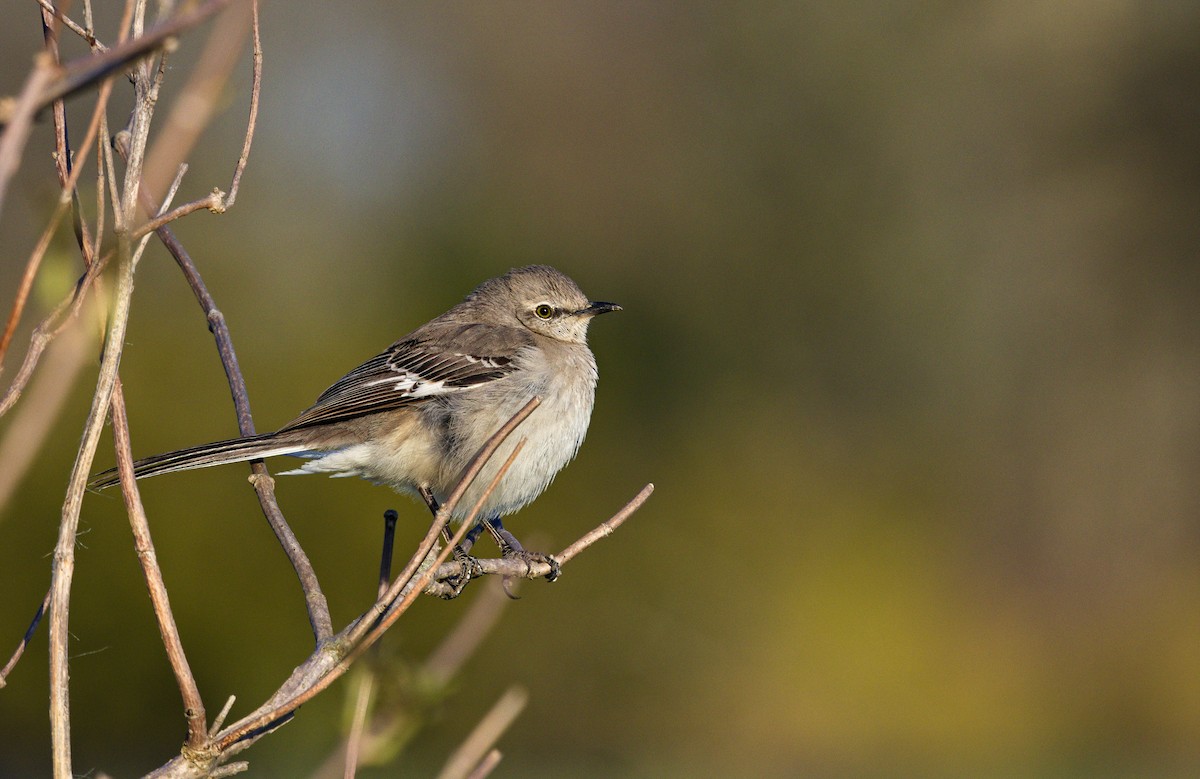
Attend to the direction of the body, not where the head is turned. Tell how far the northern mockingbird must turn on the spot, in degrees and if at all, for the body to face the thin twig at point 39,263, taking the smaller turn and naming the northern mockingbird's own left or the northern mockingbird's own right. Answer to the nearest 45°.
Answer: approximately 180°

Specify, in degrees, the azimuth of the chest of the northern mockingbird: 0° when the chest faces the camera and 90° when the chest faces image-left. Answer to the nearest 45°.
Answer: approximately 270°

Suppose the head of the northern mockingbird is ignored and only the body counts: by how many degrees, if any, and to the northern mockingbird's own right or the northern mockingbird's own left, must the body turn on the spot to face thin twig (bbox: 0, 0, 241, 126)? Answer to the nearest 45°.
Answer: approximately 90° to the northern mockingbird's own right

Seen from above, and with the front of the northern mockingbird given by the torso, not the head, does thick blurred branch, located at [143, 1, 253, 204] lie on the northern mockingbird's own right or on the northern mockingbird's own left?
on the northern mockingbird's own right

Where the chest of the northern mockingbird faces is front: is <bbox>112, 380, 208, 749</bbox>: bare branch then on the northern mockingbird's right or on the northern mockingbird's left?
on the northern mockingbird's right

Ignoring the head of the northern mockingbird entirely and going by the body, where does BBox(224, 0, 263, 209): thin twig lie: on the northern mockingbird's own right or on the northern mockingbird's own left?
on the northern mockingbird's own right
